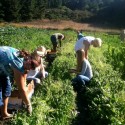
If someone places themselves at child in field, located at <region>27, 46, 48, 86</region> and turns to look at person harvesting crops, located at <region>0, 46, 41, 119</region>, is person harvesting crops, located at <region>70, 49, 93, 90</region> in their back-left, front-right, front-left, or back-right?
back-left

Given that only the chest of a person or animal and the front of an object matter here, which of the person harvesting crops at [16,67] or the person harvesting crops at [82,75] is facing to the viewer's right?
the person harvesting crops at [16,67]

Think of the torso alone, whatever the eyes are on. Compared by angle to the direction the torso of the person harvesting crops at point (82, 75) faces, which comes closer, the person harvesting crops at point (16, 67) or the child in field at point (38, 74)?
the child in field

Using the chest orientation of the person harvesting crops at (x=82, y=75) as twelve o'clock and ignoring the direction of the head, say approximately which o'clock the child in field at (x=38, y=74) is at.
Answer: The child in field is roughly at 11 o'clock from the person harvesting crops.

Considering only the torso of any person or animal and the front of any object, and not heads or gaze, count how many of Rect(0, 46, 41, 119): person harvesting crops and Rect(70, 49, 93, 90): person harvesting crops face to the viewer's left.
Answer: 1

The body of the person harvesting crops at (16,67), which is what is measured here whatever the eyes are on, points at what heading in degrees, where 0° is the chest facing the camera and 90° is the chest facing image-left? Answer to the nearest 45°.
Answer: approximately 270°

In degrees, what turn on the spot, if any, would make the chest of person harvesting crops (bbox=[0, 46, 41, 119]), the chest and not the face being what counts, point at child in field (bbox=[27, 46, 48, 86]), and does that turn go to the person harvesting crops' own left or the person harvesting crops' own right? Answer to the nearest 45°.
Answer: approximately 90° to the person harvesting crops' own left

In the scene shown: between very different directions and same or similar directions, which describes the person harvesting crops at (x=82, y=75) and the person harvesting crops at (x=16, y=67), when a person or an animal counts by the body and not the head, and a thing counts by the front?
very different directions

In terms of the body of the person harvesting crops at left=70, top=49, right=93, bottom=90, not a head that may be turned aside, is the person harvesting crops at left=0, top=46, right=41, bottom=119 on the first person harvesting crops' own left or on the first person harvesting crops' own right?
on the first person harvesting crops' own left

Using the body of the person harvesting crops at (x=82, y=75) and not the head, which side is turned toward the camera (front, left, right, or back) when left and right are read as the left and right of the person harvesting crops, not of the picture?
left
